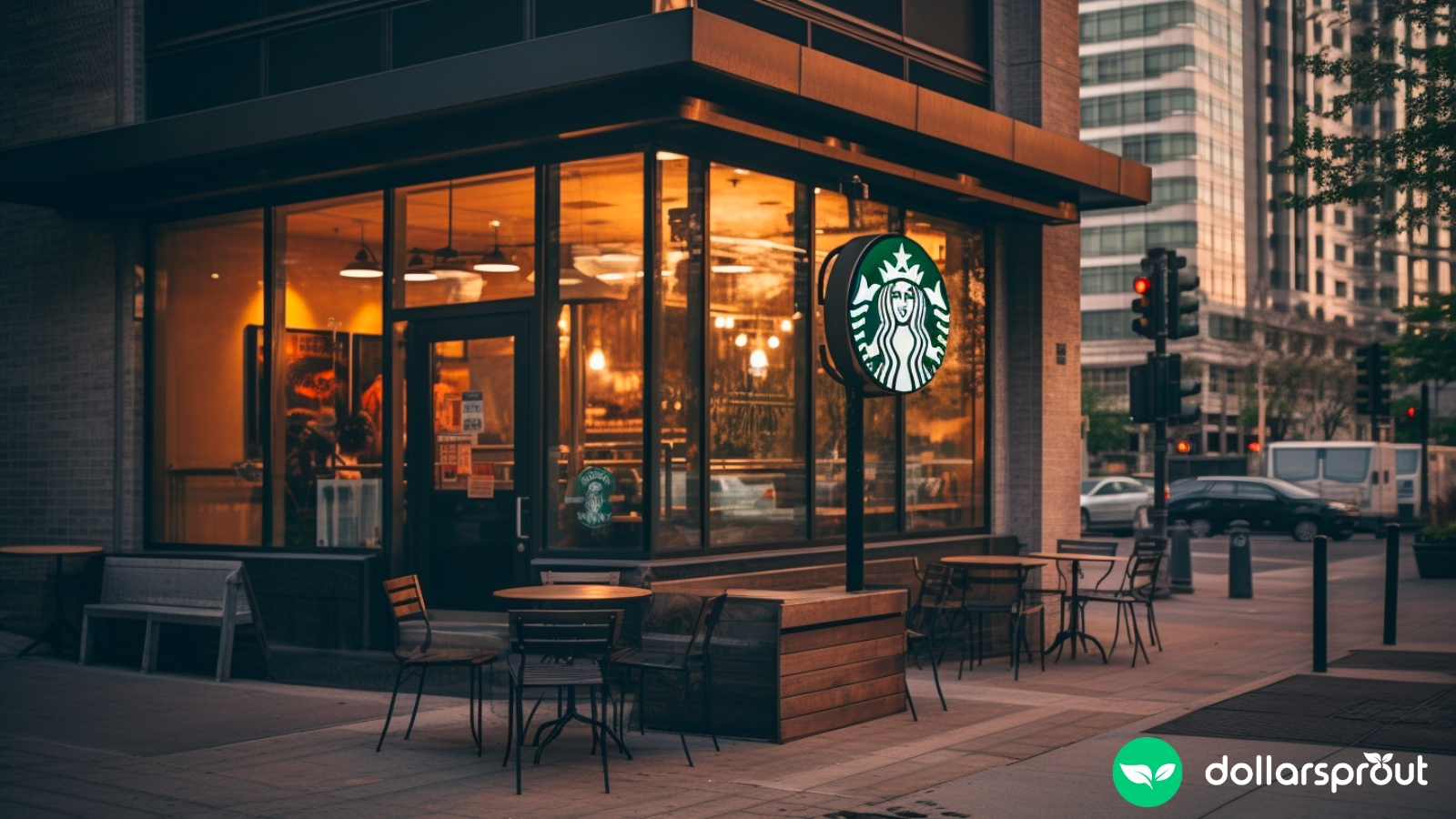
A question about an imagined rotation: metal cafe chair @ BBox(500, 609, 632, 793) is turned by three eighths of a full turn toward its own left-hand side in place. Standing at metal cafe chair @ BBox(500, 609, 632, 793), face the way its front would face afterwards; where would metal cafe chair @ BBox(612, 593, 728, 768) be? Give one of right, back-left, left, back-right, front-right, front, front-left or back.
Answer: back

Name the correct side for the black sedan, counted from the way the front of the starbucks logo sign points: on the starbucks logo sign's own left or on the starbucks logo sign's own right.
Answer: on the starbucks logo sign's own left

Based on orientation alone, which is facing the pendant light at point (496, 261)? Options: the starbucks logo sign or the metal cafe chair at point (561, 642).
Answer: the metal cafe chair

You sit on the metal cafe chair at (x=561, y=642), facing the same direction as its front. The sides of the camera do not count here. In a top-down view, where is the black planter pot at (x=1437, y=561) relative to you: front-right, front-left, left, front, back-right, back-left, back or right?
front-right

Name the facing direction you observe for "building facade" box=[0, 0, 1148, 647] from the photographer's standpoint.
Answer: facing the viewer and to the left of the viewer

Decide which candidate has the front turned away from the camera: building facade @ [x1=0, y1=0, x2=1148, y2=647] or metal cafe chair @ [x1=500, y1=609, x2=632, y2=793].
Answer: the metal cafe chair

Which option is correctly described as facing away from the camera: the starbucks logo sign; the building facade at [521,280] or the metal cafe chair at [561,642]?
the metal cafe chair

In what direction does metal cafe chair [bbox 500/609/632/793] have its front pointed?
away from the camera

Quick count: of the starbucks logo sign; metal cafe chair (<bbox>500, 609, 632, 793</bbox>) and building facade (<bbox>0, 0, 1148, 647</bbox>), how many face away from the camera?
1

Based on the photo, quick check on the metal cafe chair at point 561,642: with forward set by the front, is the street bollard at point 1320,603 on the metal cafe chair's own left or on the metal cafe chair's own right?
on the metal cafe chair's own right

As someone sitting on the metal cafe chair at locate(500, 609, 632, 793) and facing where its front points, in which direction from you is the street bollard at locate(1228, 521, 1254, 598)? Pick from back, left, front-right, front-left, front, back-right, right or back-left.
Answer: front-right

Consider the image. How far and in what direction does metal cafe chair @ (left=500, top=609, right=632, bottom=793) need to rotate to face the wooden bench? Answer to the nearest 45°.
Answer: approximately 45° to its left

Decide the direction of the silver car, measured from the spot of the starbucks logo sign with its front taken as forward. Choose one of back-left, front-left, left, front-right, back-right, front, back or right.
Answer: back-left

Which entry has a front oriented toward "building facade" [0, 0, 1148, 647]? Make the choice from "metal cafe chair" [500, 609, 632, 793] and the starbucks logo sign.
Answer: the metal cafe chair
